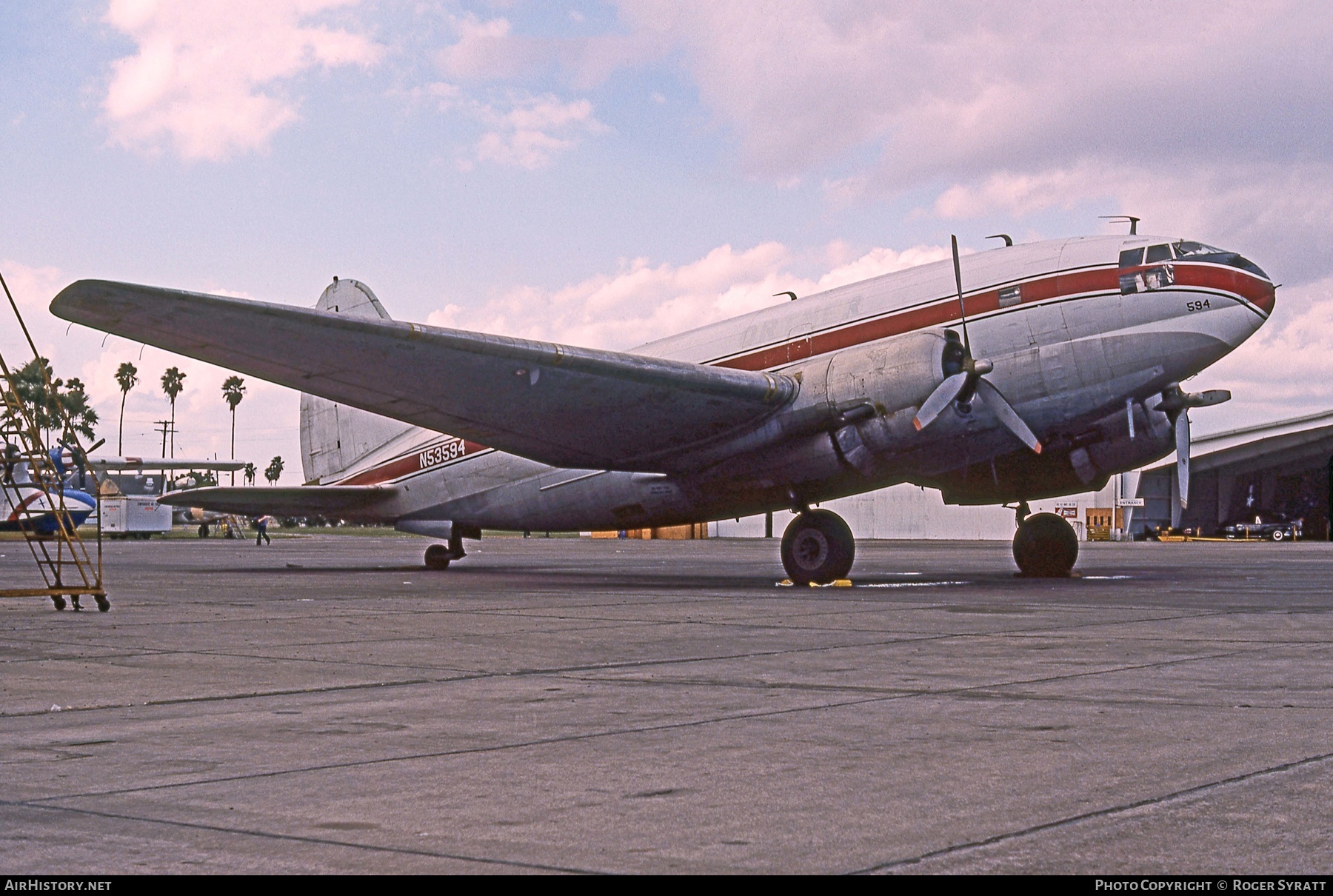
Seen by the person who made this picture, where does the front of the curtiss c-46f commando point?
facing the viewer and to the right of the viewer
